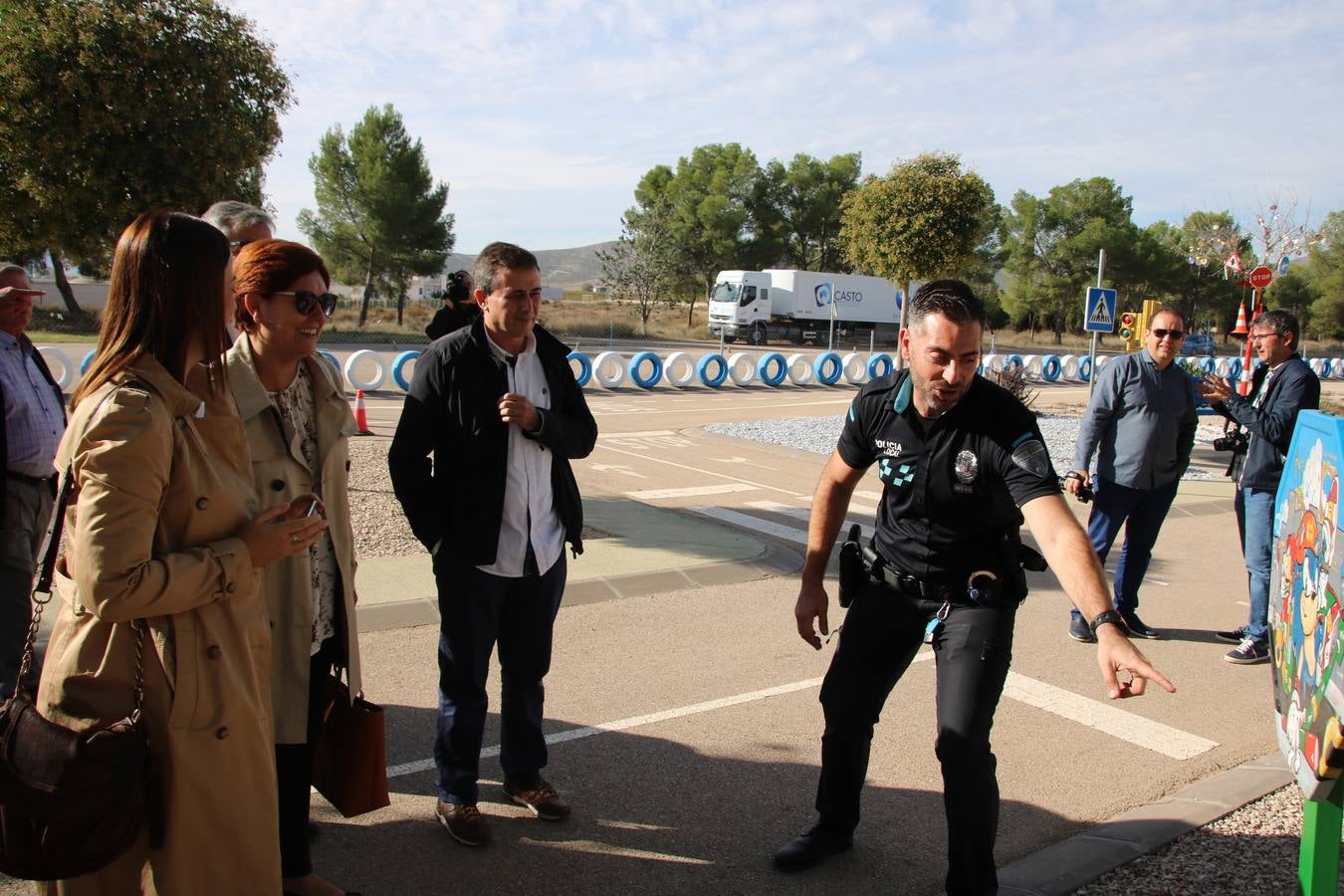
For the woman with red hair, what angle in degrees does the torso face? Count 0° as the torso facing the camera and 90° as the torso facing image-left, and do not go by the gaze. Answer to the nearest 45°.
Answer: approximately 315°

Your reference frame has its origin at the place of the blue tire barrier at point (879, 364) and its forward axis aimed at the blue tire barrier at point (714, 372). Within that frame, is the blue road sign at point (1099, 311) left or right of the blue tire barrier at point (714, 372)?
left

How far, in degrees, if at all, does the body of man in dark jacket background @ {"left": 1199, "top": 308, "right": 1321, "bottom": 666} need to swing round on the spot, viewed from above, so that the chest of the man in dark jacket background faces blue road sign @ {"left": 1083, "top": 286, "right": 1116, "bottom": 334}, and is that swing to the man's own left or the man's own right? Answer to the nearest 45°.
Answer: approximately 90° to the man's own right

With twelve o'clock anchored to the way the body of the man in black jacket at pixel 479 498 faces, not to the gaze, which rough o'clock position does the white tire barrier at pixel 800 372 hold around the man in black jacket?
The white tire barrier is roughly at 8 o'clock from the man in black jacket.

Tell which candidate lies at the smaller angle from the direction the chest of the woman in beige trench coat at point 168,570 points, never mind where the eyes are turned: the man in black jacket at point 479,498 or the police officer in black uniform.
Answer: the police officer in black uniform

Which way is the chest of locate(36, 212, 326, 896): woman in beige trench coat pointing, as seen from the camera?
to the viewer's right

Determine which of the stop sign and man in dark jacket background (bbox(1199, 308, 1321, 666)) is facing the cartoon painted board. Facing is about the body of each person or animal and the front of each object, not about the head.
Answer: the stop sign

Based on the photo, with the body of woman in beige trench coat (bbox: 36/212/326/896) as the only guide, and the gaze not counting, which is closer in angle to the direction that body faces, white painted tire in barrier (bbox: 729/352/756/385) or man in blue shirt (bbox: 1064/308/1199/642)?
the man in blue shirt

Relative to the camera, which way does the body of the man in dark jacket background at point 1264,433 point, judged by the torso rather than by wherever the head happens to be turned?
to the viewer's left

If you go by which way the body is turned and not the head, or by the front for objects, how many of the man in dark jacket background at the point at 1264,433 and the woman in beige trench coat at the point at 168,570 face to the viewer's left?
1

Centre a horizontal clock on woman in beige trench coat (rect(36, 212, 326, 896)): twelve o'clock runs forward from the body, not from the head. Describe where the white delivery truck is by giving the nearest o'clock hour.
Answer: The white delivery truck is roughly at 10 o'clock from the woman in beige trench coat.
